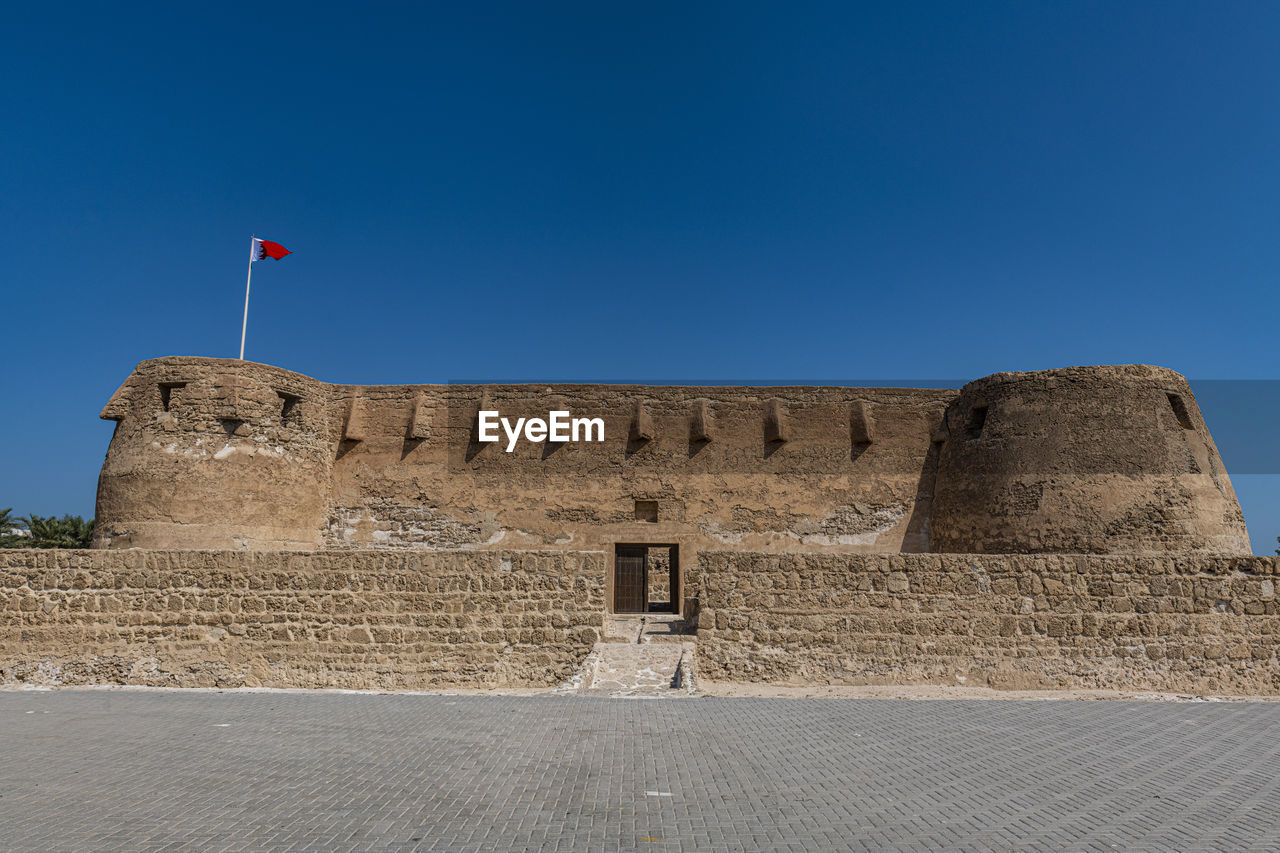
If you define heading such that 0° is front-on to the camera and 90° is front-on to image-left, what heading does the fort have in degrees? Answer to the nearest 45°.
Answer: approximately 0°

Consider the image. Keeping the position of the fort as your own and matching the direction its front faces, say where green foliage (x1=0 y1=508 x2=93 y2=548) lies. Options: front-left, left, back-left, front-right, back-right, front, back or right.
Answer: back-right

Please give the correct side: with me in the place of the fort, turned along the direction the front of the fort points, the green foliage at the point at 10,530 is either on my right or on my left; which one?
on my right
